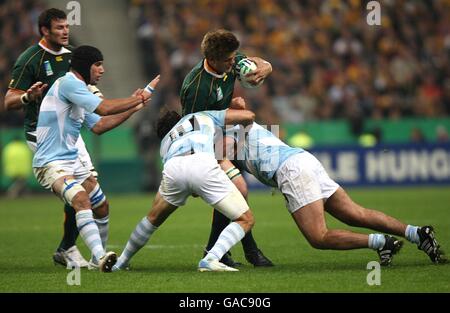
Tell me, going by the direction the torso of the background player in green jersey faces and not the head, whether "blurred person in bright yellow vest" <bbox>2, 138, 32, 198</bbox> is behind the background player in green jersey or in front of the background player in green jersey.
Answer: behind

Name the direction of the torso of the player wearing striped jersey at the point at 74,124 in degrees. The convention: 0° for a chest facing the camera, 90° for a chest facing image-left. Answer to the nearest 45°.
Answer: approximately 270°

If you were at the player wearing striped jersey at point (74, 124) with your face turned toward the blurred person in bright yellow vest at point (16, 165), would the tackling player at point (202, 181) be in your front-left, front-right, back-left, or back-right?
back-right

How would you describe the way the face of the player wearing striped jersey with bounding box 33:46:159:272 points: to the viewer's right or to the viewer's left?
to the viewer's right

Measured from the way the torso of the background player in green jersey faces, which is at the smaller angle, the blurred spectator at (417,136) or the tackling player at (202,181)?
the tackling player

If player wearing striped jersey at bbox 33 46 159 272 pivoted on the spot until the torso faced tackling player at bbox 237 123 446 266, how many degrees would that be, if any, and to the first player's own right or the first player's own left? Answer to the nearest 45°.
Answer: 0° — they already face them

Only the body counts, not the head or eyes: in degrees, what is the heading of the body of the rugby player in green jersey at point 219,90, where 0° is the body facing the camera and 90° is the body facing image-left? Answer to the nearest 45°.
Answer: approximately 315°

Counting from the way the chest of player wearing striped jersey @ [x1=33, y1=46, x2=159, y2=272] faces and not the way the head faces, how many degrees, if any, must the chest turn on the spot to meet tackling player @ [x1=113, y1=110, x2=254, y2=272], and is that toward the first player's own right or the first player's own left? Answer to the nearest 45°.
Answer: approximately 45° to the first player's own right

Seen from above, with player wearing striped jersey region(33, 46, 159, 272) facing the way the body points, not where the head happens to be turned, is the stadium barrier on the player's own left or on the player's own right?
on the player's own left

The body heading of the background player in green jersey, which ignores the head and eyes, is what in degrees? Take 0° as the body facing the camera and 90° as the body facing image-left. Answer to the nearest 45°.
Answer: approximately 315°

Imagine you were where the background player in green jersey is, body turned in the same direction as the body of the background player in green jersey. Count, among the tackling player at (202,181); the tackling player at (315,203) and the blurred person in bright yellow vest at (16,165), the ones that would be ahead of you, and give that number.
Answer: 2

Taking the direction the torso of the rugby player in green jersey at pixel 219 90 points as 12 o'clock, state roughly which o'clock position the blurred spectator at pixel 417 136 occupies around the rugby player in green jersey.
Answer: The blurred spectator is roughly at 8 o'clock from the rugby player in green jersey.
